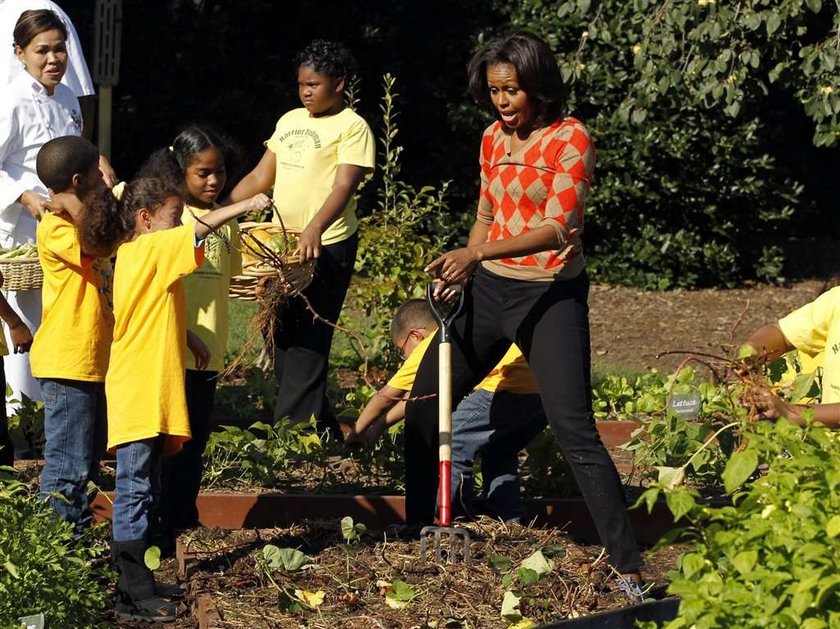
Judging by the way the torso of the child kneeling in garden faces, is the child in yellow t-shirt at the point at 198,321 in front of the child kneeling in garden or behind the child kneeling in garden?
in front

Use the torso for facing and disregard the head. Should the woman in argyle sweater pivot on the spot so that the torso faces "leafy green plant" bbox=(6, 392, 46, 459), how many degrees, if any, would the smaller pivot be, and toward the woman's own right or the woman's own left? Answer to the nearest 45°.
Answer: approximately 90° to the woman's own right

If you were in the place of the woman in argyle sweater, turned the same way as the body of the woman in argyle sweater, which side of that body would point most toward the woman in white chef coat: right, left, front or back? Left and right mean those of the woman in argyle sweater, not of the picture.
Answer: right

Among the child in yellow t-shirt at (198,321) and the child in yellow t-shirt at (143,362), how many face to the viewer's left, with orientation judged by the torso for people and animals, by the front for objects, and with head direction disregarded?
0

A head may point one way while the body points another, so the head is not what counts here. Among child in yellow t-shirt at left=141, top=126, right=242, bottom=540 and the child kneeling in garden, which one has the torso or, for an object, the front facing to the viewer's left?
the child kneeling in garden

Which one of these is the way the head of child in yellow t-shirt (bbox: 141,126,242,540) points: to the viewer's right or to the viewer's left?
to the viewer's right

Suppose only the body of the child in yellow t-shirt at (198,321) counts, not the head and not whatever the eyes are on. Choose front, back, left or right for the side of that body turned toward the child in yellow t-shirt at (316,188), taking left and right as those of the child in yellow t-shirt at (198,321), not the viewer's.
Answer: left

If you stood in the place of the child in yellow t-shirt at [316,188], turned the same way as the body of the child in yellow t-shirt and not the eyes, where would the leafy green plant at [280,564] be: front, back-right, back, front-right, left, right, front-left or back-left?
front-left

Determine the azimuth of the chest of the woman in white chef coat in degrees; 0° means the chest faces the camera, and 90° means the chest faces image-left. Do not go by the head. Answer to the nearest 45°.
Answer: approximately 315°

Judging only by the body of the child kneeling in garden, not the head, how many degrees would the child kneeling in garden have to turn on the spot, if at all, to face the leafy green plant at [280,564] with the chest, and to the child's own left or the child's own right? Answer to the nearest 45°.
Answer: approximately 45° to the child's own left

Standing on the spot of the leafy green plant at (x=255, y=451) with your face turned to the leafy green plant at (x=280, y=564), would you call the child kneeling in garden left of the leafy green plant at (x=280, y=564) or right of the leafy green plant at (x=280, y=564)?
left

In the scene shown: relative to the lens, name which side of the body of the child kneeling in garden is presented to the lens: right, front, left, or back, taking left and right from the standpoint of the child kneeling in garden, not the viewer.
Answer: left

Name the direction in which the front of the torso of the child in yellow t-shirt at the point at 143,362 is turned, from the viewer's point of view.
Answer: to the viewer's right

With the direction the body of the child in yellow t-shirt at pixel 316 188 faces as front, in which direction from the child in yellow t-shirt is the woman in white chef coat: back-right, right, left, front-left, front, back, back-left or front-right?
front-right
